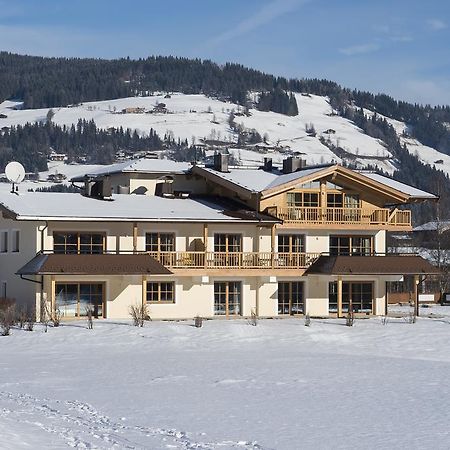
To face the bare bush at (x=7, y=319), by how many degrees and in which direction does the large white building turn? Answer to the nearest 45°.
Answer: approximately 45° to its right

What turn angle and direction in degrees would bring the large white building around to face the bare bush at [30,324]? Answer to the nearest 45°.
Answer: approximately 45° to its right

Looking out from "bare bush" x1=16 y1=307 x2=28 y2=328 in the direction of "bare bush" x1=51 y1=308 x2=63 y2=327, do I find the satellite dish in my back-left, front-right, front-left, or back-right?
back-left

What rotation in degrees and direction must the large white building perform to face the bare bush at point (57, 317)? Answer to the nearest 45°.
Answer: approximately 45° to its right

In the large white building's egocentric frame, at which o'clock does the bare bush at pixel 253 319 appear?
The bare bush is roughly at 11 o'clock from the large white building.

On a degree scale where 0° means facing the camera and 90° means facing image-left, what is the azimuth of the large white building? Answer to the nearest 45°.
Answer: approximately 0°

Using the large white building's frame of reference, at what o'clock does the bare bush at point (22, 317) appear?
The bare bush is roughly at 2 o'clock from the large white building.
